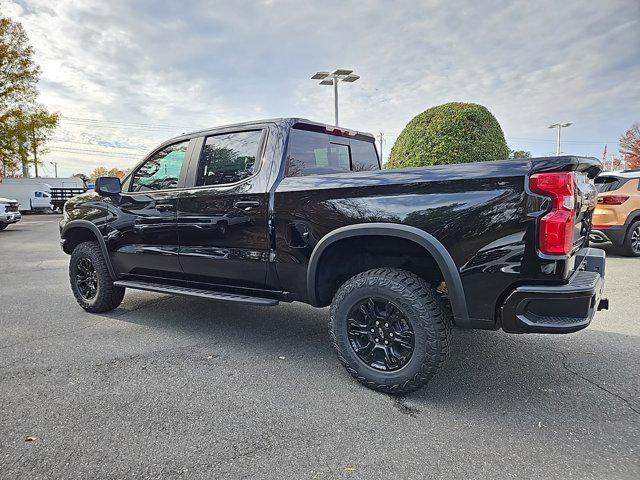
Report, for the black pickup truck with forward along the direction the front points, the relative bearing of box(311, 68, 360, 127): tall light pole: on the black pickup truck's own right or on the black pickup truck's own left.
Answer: on the black pickup truck's own right

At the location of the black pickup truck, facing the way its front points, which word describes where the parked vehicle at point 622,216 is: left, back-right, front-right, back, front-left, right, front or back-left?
right

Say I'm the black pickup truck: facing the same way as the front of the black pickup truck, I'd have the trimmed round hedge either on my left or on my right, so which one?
on my right

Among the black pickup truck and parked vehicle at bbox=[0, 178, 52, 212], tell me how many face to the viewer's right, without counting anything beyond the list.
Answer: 1

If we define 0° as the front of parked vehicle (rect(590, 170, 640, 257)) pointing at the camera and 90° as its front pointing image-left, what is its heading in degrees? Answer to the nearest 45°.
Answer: approximately 225°

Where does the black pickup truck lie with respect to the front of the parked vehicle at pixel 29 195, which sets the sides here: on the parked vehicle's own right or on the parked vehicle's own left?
on the parked vehicle's own right

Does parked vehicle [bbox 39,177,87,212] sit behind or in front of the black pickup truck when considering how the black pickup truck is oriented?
in front

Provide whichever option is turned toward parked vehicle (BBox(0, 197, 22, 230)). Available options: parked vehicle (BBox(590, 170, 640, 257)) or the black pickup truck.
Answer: the black pickup truck

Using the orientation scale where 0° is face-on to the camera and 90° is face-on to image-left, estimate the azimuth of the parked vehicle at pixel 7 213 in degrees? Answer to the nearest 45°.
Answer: approximately 315°

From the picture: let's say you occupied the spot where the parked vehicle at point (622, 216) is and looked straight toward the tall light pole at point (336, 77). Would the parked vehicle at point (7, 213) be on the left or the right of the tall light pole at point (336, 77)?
left

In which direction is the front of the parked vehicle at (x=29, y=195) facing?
to the viewer's right
